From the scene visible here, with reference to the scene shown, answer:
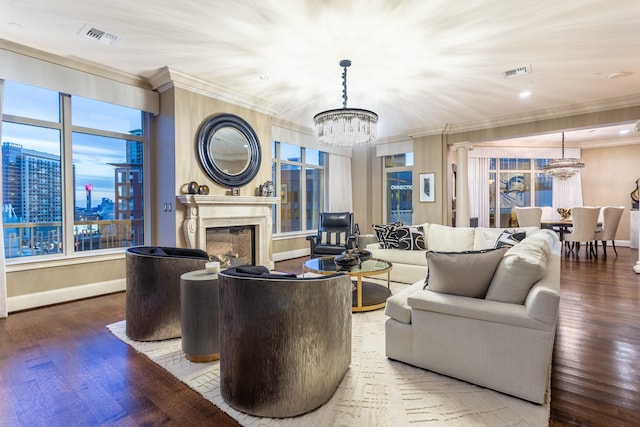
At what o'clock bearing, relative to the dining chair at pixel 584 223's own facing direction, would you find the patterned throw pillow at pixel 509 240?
The patterned throw pillow is roughly at 8 o'clock from the dining chair.

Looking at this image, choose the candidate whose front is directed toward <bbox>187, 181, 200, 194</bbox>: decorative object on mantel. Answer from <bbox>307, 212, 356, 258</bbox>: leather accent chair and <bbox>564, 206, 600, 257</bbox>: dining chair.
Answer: the leather accent chair

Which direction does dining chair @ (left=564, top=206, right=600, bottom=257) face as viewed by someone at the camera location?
facing away from the viewer and to the left of the viewer

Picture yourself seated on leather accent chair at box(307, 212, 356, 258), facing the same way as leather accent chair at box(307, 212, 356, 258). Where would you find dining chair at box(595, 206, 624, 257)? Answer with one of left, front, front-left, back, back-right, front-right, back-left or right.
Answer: back-left

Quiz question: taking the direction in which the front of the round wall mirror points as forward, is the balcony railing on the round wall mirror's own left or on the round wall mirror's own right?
on the round wall mirror's own right

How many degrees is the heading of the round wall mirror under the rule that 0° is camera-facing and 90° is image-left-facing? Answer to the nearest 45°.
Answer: approximately 315°

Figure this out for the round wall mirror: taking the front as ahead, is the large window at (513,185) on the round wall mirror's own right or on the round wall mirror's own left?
on the round wall mirror's own left

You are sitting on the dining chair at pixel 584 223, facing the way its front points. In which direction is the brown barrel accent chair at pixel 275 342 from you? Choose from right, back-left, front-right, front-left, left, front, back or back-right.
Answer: back-left

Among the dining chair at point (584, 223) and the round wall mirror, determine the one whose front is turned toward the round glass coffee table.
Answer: the round wall mirror

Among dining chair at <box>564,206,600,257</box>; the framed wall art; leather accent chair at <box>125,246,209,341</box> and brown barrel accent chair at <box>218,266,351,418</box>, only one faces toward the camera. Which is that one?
the framed wall art

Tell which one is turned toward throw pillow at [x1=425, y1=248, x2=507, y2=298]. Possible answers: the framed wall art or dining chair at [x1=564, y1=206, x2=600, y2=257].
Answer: the framed wall art

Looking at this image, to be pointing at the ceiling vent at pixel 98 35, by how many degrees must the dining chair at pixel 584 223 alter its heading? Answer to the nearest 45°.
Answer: approximately 90° to its left

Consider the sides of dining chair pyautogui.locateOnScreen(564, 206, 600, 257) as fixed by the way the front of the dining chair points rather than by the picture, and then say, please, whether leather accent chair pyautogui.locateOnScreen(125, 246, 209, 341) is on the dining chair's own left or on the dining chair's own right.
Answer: on the dining chair's own left

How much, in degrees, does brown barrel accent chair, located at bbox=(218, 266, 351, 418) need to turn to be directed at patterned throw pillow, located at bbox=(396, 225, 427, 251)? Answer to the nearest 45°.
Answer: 0° — it already faces it

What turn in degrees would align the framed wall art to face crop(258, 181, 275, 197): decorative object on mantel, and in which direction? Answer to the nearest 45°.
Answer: approximately 45° to its right

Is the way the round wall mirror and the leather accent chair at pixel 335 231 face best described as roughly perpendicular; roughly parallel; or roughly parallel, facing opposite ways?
roughly perpendicular

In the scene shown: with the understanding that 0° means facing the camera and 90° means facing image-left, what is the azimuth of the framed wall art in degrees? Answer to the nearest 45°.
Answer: approximately 0°

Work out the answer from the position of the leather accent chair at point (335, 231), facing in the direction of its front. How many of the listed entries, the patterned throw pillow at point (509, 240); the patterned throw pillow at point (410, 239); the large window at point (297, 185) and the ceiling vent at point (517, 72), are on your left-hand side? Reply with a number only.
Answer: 3
